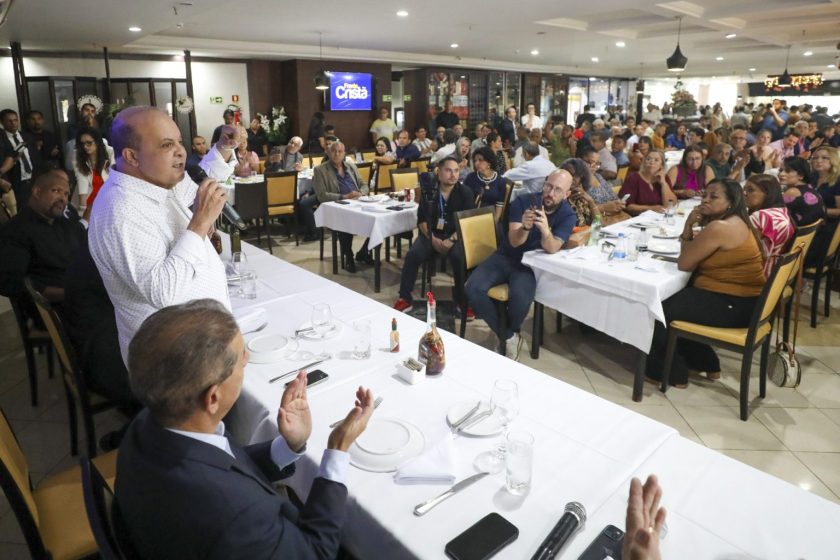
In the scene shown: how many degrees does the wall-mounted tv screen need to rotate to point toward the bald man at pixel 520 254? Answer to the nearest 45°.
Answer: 0° — it already faces them

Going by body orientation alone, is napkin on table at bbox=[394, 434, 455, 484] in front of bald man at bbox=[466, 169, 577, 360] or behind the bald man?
in front

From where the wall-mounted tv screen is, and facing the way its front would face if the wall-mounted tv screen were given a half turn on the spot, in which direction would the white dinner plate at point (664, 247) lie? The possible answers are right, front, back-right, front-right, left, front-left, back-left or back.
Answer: back

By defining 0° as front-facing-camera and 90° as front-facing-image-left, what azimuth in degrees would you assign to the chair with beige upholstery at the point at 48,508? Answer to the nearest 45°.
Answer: approximately 270°

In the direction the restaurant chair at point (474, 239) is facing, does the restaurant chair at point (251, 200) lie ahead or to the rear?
to the rear

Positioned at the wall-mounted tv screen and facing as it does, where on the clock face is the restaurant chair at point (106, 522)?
The restaurant chair is roughly at 12 o'clock from the wall-mounted tv screen.

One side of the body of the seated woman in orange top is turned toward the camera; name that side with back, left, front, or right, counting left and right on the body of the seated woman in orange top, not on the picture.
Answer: left

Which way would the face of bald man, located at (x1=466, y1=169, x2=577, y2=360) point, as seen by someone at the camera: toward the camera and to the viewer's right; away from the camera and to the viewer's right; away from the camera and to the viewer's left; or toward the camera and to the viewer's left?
toward the camera and to the viewer's left

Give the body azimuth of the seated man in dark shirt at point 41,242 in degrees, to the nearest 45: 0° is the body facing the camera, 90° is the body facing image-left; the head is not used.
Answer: approximately 315°

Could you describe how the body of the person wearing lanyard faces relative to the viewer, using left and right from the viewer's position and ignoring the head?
facing the viewer

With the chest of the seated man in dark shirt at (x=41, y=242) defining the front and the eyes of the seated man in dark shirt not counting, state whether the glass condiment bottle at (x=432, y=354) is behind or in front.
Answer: in front
